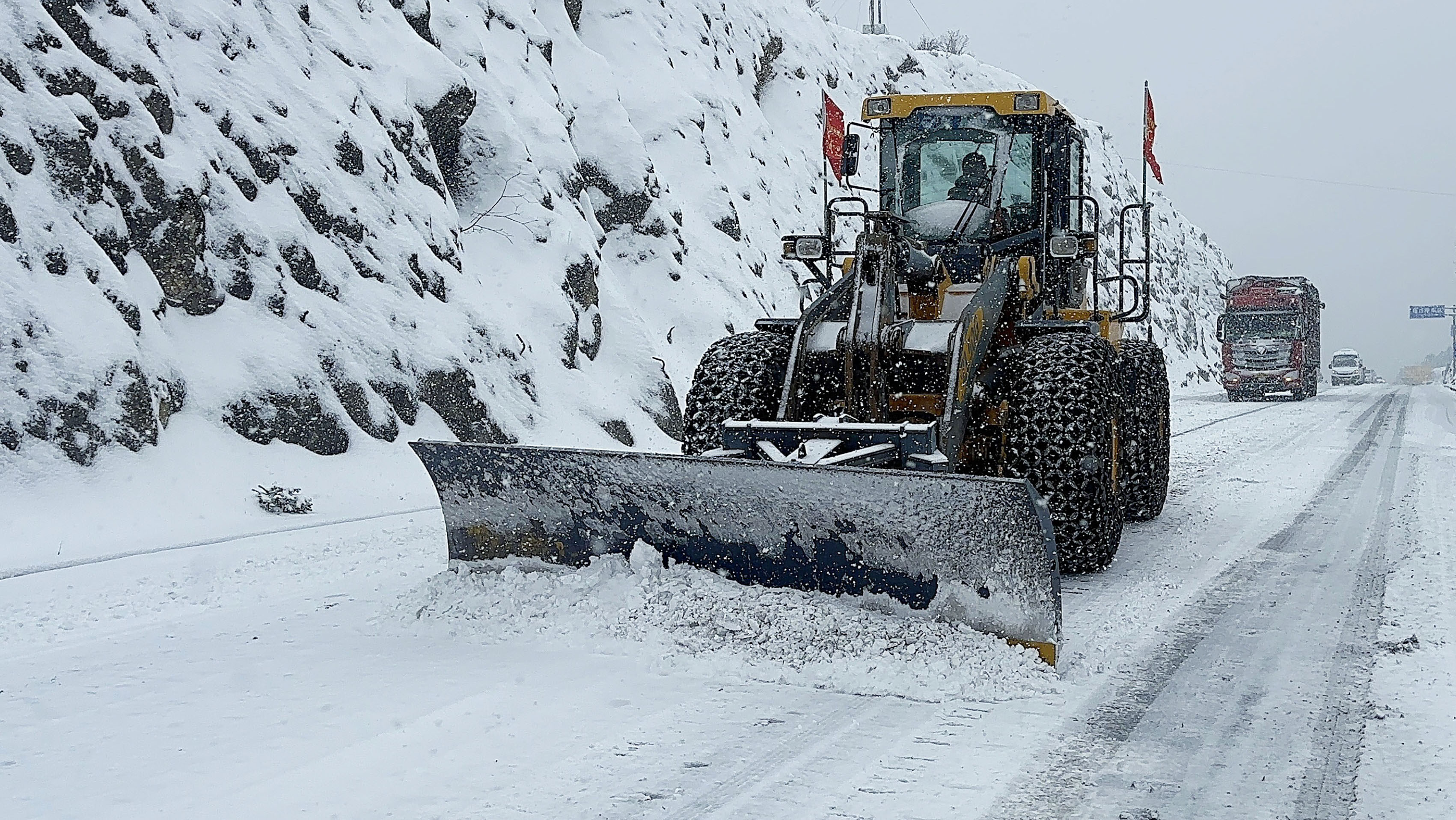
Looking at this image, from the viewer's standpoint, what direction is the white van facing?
toward the camera

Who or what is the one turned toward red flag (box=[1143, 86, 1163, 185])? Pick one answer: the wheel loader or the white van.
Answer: the white van

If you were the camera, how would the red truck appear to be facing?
facing the viewer

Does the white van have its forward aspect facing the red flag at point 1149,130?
yes

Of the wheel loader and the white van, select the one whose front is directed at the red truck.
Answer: the white van

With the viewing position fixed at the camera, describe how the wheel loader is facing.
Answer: facing the viewer and to the left of the viewer

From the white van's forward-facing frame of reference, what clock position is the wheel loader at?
The wheel loader is roughly at 12 o'clock from the white van.

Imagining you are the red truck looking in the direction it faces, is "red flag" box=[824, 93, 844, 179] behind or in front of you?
in front

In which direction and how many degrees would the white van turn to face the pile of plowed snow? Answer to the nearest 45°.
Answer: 0° — it already faces it

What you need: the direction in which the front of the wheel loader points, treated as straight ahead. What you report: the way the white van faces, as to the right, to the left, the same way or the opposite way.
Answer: the same way

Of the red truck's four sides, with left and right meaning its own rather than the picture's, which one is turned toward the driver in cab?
front

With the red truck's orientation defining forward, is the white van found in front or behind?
behind

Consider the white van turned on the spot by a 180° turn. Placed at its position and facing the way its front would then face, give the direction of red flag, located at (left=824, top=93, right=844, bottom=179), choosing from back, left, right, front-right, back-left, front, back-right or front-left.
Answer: back

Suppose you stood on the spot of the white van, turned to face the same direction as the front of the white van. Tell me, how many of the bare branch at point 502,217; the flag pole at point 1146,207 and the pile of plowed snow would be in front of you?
3

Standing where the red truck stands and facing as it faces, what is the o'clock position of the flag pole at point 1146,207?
The flag pole is roughly at 12 o'clock from the red truck.

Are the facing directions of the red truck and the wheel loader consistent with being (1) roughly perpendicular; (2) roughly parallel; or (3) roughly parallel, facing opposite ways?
roughly parallel

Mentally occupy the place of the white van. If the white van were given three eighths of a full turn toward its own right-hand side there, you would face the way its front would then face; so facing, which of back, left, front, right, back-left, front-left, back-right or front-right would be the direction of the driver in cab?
back-left

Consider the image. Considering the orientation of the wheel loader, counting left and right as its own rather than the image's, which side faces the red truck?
back

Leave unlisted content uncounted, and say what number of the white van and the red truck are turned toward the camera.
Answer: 2

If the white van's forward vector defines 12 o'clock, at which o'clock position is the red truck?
The red truck is roughly at 12 o'clock from the white van.

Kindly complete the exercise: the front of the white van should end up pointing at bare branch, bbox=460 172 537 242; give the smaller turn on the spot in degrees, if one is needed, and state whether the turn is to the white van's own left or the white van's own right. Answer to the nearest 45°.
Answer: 0° — it already faces it
